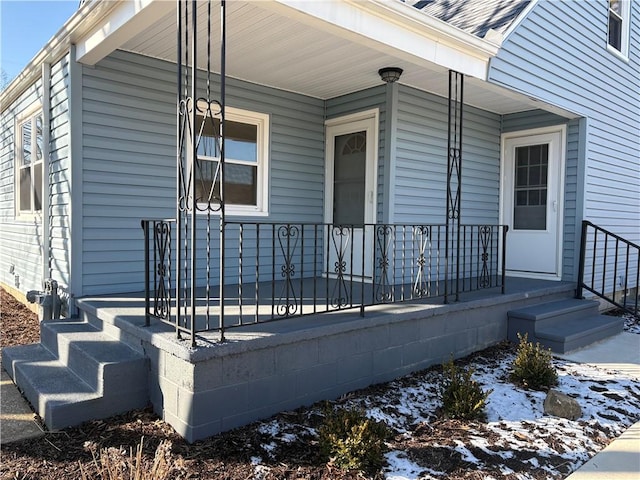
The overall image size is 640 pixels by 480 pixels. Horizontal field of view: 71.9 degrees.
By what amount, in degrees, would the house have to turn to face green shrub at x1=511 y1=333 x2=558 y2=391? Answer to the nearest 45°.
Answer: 0° — it already faces it

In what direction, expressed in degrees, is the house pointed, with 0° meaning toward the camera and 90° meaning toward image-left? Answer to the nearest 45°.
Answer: approximately 315°

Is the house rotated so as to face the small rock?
yes

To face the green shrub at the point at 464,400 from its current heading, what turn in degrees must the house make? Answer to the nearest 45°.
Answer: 0° — it already faces it

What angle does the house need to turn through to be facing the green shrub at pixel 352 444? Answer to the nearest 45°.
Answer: approximately 45° to its right
